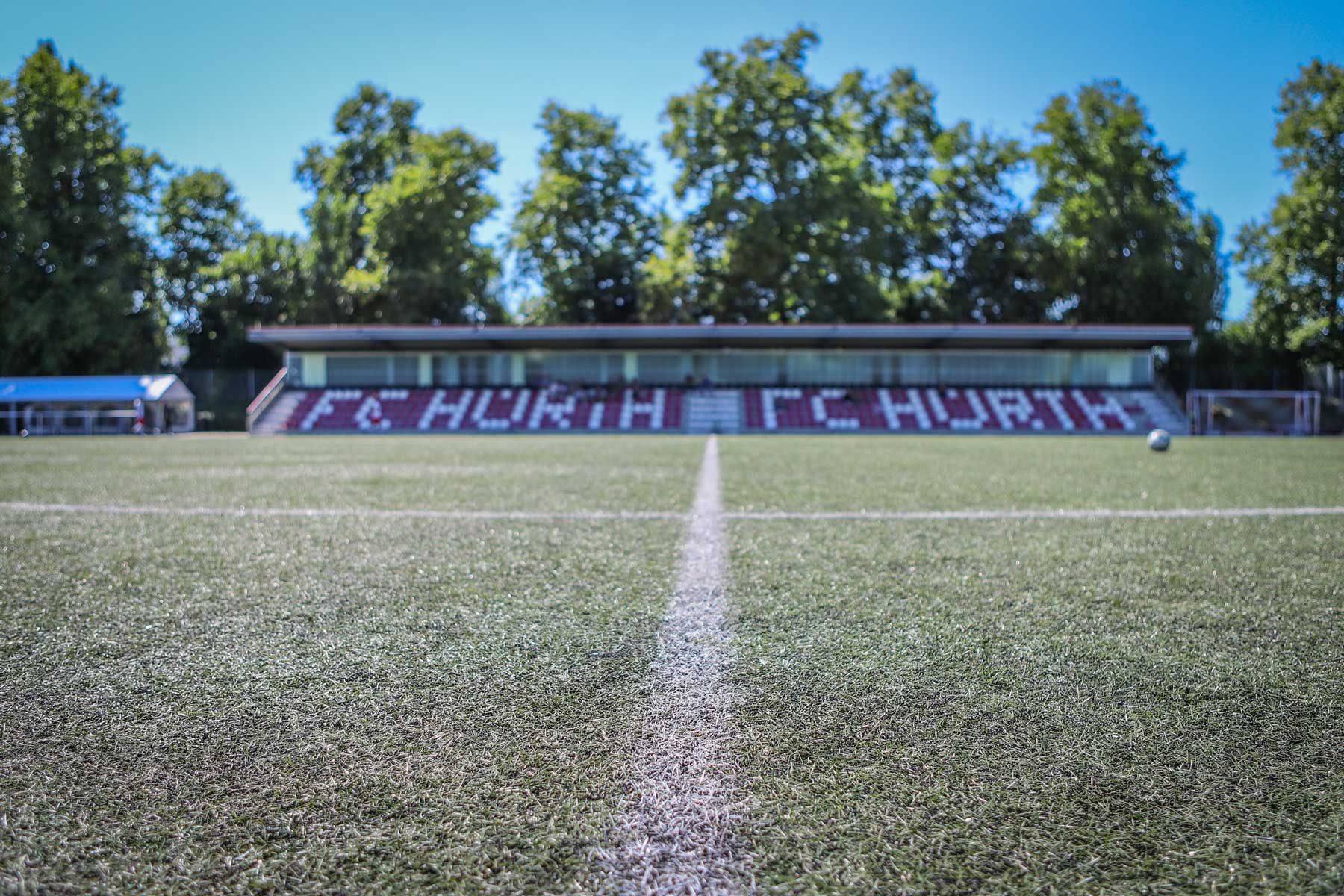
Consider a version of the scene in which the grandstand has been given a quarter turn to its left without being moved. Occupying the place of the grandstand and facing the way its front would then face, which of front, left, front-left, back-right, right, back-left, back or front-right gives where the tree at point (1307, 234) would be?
front

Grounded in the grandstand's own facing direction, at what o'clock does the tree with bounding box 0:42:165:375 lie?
The tree is roughly at 3 o'clock from the grandstand.

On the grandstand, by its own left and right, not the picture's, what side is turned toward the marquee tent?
right

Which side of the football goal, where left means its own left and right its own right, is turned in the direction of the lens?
front

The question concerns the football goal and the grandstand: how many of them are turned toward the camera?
2

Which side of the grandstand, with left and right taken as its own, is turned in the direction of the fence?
right
